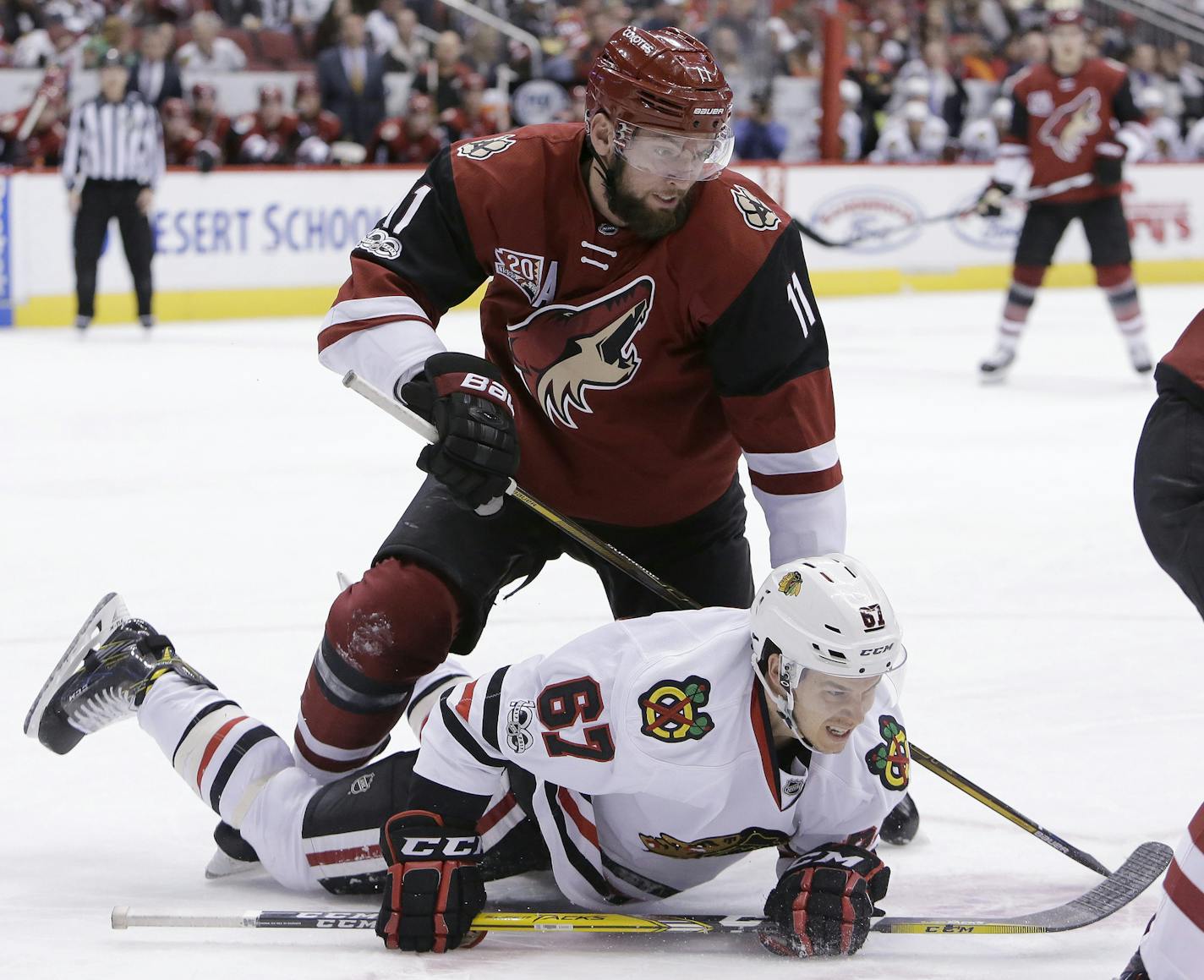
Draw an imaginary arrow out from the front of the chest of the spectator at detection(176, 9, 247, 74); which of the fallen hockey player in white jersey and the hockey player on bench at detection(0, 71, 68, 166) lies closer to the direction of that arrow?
the fallen hockey player in white jersey

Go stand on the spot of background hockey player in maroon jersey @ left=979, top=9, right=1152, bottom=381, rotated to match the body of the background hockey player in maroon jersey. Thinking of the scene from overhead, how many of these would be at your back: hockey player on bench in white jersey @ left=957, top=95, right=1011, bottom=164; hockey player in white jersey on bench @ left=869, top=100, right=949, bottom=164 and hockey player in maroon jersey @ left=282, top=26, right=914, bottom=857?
2

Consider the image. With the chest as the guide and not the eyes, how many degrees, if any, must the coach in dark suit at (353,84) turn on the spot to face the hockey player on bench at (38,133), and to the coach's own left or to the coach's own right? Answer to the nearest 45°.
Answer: approximately 45° to the coach's own right

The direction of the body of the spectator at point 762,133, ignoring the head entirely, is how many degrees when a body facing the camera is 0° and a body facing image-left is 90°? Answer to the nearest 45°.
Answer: approximately 0°

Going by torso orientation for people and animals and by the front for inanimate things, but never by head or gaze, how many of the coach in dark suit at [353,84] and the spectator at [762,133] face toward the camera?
2

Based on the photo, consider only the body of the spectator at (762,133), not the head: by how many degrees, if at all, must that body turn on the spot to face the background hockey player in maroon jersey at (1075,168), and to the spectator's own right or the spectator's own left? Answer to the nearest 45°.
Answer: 0° — they already face them

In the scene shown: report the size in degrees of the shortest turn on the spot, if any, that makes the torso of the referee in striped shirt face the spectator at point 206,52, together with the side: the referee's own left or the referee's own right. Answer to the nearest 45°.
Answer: approximately 180°

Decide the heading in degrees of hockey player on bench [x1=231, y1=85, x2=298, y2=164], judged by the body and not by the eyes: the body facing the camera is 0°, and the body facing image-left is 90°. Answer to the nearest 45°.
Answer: approximately 0°
